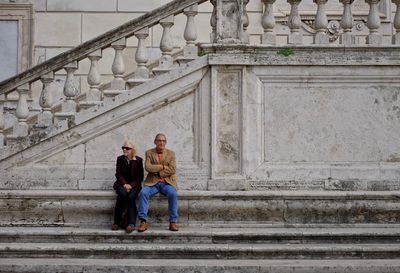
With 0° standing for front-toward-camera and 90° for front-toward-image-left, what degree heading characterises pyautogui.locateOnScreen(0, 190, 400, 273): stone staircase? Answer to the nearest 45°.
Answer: approximately 0°
